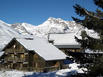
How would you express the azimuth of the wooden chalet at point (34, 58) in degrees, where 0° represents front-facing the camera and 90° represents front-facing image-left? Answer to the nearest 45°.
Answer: approximately 45°

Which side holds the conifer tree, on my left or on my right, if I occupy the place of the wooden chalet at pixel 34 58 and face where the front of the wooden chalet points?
on my left
